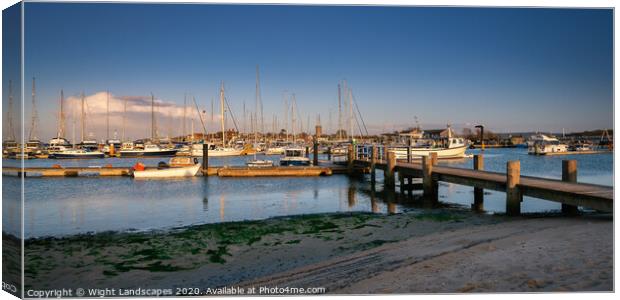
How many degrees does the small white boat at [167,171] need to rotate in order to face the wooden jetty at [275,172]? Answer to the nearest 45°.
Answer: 0° — it already faces it

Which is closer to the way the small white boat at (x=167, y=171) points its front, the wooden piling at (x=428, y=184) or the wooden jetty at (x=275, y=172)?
the wooden jetty

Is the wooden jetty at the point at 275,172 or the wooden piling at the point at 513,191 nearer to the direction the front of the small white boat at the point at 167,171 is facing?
the wooden jetty

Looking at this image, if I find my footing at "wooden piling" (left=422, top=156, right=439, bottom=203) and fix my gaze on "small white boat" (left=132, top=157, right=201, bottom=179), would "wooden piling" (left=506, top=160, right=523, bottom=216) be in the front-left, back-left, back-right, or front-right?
back-left

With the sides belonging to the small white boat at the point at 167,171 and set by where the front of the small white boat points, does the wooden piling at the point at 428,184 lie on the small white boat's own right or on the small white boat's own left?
on the small white boat's own right

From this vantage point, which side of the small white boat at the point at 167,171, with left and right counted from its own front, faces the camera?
right
